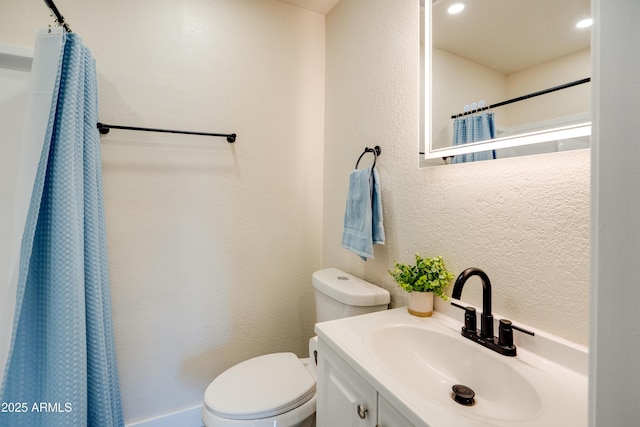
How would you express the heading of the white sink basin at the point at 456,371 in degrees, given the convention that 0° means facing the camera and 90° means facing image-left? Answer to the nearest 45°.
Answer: approximately 45°

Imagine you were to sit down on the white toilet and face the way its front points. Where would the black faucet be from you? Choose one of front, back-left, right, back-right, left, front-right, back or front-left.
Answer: left

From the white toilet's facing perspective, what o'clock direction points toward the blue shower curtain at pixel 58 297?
The blue shower curtain is roughly at 1 o'clock from the white toilet.

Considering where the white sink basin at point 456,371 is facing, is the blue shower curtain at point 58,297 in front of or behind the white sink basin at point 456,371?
in front

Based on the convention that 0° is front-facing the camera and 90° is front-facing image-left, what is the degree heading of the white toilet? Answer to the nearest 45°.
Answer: approximately 45°

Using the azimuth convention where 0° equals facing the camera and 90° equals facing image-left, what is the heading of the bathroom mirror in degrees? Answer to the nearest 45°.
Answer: approximately 45°

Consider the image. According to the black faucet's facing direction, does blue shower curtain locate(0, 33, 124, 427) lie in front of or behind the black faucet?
in front
